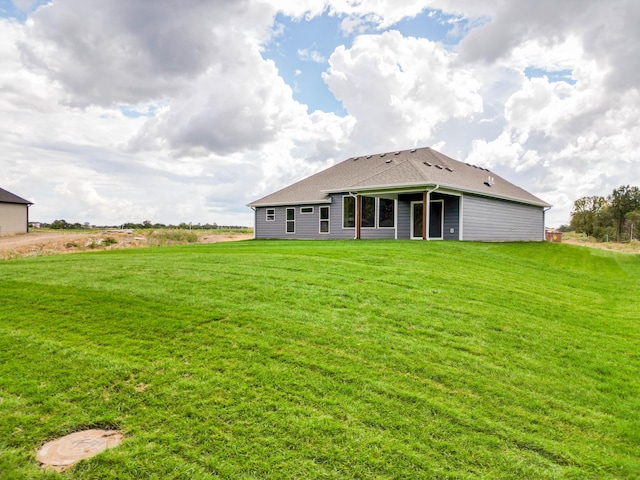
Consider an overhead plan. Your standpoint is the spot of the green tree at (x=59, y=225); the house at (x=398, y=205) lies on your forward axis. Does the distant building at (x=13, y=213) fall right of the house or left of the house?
right

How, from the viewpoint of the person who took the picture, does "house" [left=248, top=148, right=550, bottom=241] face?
facing away from the viewer and to the right of the viewer

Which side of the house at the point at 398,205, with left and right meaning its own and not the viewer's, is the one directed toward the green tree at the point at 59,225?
left

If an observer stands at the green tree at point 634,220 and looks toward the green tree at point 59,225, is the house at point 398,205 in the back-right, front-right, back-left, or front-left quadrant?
front-left

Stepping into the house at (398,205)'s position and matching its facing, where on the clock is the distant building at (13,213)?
The distant building is roughly at 8 o'clock from the house.
